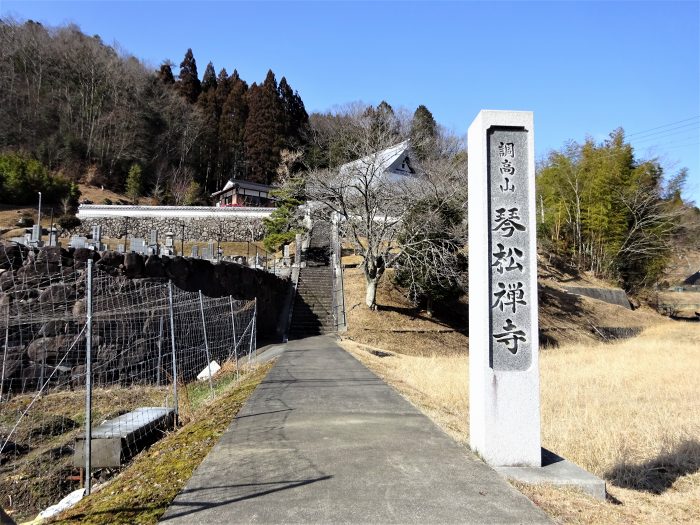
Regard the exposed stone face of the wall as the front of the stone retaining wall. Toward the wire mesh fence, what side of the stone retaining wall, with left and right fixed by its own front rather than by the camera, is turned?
front

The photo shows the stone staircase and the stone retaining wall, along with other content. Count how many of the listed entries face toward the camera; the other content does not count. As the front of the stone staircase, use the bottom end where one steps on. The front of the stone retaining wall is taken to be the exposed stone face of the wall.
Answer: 2

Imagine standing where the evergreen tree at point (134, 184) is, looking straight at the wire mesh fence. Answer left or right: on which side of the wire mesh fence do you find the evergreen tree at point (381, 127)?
left

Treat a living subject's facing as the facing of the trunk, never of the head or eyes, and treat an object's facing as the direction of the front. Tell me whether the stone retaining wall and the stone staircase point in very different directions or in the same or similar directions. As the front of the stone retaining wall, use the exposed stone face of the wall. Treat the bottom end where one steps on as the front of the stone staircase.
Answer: same or similar directions

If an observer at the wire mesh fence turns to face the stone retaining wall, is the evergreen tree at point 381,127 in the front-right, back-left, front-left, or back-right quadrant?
front-right

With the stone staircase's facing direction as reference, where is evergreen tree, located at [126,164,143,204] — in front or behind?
behind

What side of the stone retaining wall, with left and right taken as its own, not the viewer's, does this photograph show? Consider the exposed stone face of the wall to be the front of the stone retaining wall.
front

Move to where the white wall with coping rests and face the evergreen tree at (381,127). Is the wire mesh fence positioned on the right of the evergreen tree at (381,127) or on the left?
right

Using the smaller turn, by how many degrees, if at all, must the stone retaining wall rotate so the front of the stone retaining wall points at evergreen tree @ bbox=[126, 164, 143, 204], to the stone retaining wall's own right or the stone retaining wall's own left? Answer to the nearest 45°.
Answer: approximately 180°

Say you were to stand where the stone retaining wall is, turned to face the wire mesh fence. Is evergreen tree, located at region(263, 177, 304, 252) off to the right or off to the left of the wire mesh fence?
left

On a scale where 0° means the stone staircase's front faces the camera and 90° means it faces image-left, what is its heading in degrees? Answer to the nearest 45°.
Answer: approximately 0°
